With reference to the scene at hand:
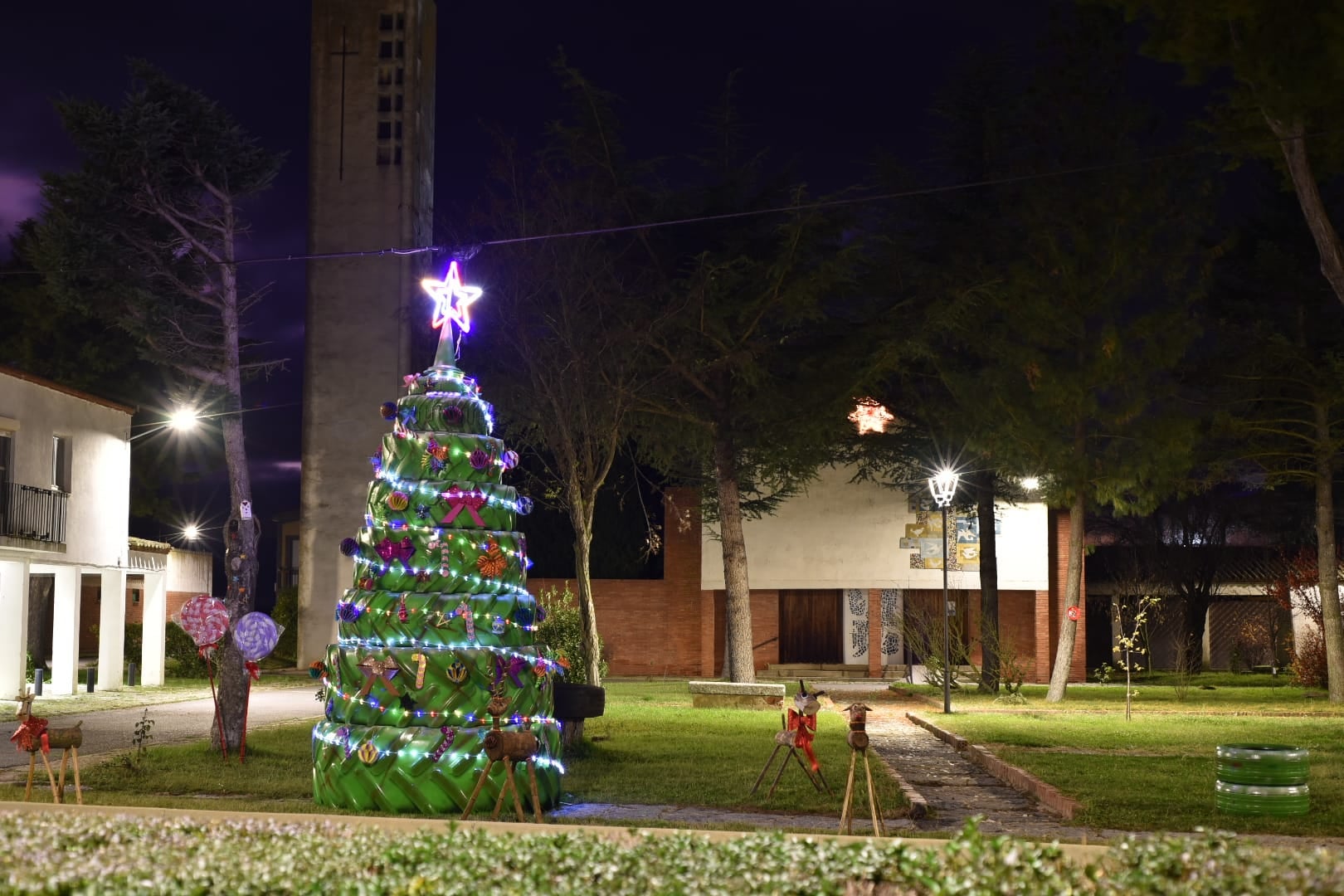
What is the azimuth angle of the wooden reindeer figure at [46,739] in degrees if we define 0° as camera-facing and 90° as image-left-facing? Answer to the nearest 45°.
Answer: approximately 90°

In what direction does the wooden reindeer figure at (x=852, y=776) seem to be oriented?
toward the camera

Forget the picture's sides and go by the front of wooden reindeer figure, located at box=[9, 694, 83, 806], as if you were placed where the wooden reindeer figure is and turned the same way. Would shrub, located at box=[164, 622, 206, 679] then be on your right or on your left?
on your right

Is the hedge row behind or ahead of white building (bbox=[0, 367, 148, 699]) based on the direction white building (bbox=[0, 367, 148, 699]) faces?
ahead

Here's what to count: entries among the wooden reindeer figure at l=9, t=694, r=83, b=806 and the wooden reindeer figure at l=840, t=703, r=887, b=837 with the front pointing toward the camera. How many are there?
1

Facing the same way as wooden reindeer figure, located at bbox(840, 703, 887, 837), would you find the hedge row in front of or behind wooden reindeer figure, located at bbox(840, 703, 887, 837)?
in front

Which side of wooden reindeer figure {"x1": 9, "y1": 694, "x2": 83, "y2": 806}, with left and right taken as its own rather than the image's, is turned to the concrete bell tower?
right

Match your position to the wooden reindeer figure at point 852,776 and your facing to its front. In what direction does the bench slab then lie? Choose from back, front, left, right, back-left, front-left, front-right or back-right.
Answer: back

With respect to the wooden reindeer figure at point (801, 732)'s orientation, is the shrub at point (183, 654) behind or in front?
behind

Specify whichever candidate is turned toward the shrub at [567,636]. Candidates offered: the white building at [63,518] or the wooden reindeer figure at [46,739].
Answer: the white building

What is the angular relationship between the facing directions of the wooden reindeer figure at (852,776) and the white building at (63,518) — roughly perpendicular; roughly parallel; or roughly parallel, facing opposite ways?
roughly perpendicular

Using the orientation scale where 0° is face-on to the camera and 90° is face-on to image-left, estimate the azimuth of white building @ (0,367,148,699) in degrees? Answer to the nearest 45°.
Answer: approximately 315°

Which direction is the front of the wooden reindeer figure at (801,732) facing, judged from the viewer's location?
facing the viewer and to the right of the viewer

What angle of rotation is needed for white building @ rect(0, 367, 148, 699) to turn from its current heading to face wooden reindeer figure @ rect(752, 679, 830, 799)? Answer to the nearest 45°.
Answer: approximately 45° to its right
